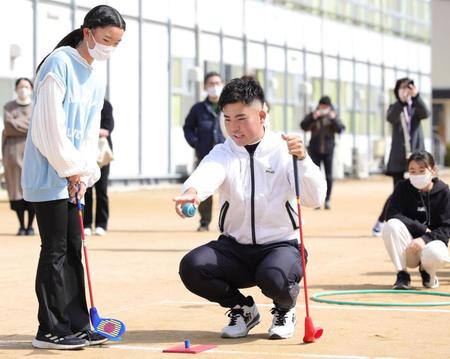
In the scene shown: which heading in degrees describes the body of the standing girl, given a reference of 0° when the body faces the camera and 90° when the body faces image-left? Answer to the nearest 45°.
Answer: approximately 315°

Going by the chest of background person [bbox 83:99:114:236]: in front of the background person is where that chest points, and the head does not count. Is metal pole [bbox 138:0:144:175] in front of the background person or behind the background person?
behind

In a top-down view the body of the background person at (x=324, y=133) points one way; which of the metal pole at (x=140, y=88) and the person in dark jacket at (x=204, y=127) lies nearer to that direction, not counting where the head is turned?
the person in dark jacket

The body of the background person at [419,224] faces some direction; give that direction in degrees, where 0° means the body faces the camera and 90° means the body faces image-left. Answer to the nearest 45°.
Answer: approximately 0°
